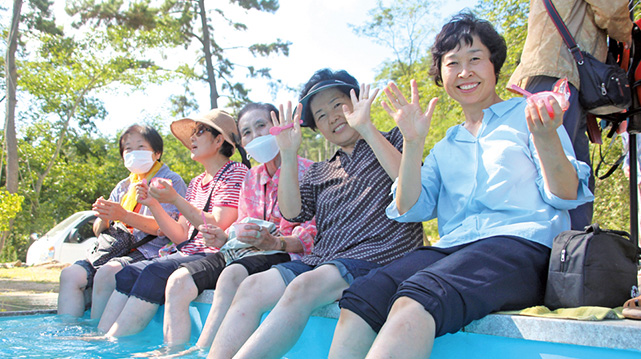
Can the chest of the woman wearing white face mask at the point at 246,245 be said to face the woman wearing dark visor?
no

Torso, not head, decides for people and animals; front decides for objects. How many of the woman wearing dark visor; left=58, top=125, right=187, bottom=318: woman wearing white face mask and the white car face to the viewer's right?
0

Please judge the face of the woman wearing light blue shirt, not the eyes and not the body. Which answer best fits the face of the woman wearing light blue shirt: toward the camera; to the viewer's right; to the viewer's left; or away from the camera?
toward the camera

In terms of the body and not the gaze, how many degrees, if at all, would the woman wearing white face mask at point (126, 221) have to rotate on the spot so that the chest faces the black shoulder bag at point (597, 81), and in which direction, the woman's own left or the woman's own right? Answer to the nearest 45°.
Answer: approximately 90° to the woman's own left

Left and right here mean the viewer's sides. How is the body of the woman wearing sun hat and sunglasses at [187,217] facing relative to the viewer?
facing the viewer and to the left of the viewer

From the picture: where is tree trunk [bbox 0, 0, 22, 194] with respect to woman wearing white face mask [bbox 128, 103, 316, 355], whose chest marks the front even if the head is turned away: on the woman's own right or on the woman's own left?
on the woman's own right

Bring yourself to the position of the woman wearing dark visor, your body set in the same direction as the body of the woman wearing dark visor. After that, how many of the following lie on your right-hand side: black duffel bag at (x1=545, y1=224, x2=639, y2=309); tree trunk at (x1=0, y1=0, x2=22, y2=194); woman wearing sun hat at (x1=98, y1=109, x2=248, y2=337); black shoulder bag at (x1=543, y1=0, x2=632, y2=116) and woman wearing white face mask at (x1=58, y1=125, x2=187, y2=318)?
3

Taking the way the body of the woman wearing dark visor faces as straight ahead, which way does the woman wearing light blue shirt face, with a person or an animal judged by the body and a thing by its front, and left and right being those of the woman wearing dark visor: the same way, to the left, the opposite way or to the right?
the same way

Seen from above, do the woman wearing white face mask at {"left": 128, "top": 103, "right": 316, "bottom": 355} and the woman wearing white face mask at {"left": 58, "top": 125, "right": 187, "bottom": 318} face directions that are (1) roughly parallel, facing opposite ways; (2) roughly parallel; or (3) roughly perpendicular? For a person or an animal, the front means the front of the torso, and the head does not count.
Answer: roughly parallel

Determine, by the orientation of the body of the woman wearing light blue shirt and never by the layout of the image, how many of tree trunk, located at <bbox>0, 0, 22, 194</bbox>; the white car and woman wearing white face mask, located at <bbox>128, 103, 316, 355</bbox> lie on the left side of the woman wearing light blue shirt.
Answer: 0

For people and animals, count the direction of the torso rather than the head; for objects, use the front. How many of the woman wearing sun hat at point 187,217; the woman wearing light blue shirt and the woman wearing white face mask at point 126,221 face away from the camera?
0

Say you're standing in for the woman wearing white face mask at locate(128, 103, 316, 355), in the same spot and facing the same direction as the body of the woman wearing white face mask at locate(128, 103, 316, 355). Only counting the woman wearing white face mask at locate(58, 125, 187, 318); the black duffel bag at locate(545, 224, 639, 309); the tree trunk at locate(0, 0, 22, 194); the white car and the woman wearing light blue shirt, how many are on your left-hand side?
2

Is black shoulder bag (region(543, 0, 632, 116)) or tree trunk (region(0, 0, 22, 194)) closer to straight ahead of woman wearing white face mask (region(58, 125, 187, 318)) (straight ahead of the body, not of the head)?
the black shoulder bag

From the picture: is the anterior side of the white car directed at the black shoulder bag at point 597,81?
no

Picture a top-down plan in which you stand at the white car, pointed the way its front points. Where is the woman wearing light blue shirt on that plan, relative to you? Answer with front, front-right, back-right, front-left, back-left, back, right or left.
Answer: front-left

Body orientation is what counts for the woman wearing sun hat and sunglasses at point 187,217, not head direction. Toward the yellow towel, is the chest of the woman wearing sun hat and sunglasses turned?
no
